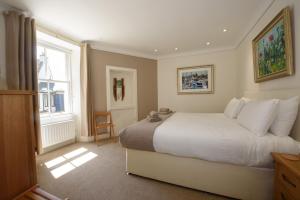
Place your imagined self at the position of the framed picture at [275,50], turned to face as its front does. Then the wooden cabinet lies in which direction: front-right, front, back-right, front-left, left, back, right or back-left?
front

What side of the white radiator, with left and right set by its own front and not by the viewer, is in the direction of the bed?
front

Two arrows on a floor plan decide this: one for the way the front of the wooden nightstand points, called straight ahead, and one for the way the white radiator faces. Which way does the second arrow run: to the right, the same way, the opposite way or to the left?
the opposite way

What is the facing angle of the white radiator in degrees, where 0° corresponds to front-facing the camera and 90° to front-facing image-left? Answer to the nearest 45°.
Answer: approximately 315°

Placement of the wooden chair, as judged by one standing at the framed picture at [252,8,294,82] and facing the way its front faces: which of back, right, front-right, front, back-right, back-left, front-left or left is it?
front-right

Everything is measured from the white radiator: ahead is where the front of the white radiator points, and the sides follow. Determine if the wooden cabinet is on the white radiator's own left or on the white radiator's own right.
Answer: on the white radiator's own right

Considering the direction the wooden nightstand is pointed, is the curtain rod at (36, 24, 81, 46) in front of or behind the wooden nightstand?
in front

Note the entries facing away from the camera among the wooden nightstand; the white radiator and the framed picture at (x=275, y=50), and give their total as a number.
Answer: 0

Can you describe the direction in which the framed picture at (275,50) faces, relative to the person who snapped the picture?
facing the viewer and to the left of the viewer

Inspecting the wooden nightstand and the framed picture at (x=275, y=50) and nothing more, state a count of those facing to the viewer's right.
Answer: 0

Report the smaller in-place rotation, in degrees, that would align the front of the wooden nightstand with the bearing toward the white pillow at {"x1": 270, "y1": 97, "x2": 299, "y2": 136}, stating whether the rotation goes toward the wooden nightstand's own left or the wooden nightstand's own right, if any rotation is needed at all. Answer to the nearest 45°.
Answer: approximately 135° to the wooden nightstand's own right

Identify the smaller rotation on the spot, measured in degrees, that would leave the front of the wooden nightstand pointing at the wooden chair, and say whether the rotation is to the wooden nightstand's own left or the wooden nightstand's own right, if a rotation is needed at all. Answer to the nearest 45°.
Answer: approximately 45° to the wooden nightstand's own right

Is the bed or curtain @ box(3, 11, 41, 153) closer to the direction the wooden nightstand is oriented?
the curtain

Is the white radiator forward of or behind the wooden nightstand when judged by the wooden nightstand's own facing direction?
forward
